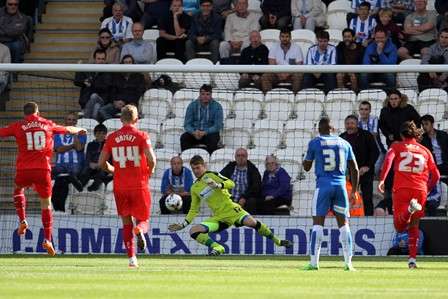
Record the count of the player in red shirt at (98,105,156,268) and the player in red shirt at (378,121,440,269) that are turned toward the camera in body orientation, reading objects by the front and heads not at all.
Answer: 0

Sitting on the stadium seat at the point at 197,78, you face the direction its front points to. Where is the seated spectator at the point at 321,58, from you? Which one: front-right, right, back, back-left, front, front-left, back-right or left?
left

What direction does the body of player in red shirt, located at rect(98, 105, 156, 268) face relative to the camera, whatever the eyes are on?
away from the camera

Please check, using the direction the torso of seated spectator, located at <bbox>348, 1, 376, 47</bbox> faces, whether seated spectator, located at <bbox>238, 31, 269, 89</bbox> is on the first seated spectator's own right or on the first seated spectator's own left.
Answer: on the first seated spectator's own right

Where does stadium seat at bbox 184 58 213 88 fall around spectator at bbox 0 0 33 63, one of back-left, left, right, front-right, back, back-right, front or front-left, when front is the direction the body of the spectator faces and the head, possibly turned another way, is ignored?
front-left

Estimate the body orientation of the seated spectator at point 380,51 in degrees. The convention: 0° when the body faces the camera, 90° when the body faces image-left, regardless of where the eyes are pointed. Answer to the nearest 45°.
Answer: approximately 0°

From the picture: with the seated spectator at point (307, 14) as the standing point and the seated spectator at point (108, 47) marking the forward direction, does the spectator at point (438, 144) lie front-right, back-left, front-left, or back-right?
back-left
